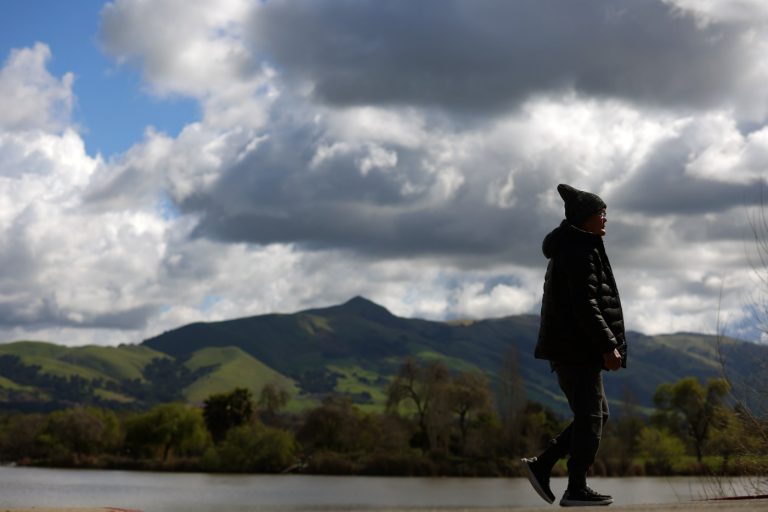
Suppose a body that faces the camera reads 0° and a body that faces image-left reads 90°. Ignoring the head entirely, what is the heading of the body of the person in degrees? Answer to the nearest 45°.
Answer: approximately 270°

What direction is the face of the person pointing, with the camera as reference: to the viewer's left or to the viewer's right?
to the viewer's right
